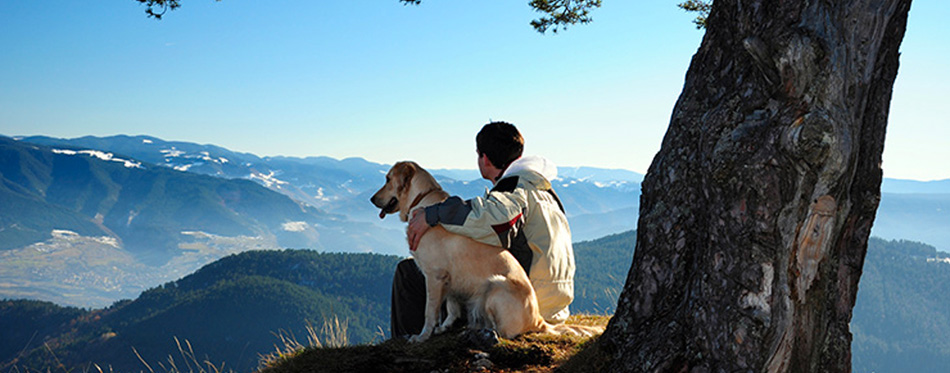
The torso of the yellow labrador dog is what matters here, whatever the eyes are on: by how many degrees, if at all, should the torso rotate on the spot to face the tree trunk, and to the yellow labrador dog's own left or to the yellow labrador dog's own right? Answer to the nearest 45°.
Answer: approximately 135° to the yellow labrador dog's own left

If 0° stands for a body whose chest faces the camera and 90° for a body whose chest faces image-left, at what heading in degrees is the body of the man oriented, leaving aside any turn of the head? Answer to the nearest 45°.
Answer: approximately 135°

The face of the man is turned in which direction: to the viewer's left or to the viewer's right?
to the viewer's left

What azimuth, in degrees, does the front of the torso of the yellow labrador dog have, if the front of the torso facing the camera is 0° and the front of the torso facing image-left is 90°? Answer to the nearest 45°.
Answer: approximately 90°

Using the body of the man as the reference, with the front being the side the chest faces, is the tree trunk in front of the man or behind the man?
behind
